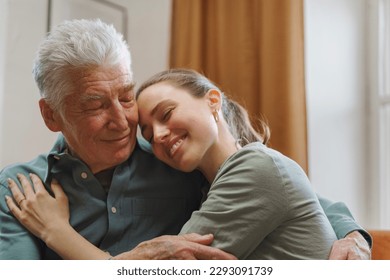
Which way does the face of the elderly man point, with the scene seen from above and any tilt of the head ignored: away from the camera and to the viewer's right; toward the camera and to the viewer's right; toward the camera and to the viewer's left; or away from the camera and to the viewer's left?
toward the camera and to the viewer's right

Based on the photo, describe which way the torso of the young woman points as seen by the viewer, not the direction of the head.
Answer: to the viewer's left
